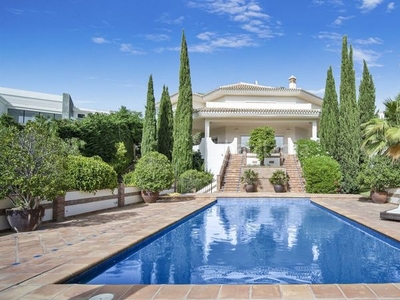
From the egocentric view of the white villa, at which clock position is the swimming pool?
The swimming pool is roughly at 12 o'clock from the white villa.

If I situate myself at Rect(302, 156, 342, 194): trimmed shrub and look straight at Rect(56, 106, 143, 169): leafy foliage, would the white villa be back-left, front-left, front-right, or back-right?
front-right

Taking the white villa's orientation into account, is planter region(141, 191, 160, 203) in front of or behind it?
in front

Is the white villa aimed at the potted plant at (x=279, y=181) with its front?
yes

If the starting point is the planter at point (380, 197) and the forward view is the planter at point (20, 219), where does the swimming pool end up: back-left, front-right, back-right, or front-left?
front-left

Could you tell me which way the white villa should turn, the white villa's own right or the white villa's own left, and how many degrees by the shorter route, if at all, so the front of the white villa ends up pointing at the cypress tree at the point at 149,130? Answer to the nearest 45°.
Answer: approximately 45° to the white villa's own right

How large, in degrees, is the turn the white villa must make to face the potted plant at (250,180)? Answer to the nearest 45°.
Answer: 0° — it already faces it

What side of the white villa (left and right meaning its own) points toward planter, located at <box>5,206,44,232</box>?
front

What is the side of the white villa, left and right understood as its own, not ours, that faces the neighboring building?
right

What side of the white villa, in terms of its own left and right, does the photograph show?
front

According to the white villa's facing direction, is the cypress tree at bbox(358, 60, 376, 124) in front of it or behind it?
in front
